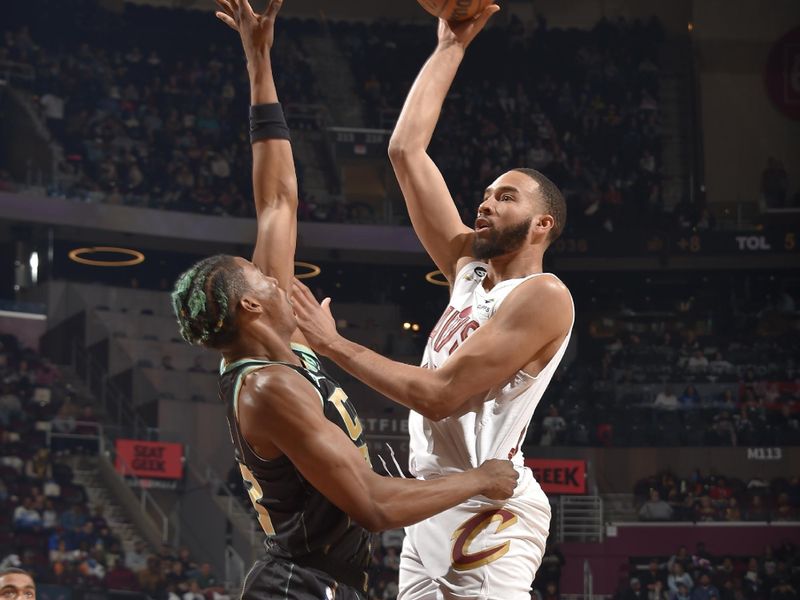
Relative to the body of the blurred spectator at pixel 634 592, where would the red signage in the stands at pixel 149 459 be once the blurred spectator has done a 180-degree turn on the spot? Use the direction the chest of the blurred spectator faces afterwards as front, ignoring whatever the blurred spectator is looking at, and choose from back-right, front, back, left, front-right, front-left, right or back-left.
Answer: left

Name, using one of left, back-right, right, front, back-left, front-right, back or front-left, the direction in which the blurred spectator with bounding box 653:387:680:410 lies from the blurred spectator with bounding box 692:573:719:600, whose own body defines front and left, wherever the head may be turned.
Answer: back

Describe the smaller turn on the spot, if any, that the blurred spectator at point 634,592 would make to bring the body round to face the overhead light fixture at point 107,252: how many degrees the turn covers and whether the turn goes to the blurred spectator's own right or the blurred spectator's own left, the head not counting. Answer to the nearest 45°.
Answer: approximately 90° to the blurred spectator's own right

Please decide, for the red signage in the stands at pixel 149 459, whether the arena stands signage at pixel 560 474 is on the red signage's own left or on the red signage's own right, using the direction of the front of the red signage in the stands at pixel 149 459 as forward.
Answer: on the red signage's own left

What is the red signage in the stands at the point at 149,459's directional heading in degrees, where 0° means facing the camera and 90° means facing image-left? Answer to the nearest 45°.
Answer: approximately 0°

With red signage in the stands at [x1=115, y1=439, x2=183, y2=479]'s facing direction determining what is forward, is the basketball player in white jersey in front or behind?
in front

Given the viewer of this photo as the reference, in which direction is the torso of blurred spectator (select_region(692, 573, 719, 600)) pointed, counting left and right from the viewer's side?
facing the viewer

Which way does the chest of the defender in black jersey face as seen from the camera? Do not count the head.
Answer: to the viewer's right

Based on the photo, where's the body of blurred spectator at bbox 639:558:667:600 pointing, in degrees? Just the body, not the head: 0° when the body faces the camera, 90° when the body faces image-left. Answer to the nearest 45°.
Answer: approximately 0°

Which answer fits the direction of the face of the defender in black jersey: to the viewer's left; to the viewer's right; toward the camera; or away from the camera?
to the viewer's right

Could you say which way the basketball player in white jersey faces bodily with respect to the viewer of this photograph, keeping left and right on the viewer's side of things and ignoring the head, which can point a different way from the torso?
facing the viewer and to the left of the viewer

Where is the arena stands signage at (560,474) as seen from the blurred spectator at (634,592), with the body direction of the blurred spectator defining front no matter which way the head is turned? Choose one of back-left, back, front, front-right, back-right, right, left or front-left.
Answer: back-right

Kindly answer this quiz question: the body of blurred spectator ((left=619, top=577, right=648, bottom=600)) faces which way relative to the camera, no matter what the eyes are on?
toward the camera

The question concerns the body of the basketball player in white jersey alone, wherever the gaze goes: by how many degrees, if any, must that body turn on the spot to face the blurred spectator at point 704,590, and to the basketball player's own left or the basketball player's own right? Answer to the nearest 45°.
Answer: approximately 135° to the basketball player's own right
